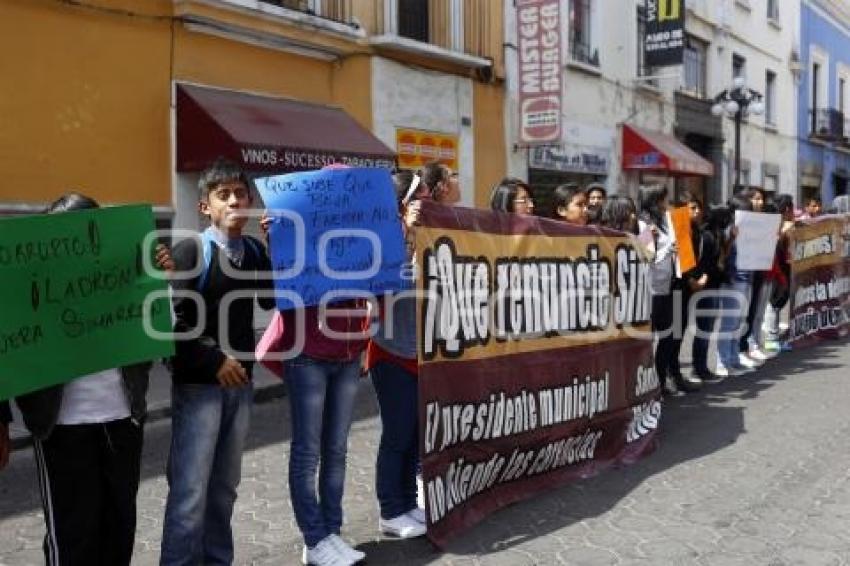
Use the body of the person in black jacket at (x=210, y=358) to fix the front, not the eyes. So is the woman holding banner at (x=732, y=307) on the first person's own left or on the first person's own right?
on the first person's own left

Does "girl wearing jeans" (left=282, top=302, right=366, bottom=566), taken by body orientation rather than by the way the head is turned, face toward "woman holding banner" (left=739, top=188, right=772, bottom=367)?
no

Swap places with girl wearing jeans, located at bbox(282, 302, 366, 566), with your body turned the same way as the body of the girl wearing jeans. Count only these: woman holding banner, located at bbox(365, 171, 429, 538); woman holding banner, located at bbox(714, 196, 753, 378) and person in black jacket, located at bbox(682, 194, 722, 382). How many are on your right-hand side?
0

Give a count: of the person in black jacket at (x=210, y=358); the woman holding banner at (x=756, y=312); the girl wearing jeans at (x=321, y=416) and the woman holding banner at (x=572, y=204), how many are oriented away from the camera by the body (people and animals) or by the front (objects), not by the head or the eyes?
0

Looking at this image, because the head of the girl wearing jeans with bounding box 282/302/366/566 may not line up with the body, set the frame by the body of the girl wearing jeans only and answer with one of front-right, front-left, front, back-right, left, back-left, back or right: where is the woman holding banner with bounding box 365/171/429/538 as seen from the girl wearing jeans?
left

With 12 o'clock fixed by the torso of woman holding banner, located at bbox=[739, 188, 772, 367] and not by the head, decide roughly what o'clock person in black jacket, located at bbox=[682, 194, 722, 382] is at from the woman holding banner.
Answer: The person in black jacket is roughly at 2 o'clock from the woman holding banner.

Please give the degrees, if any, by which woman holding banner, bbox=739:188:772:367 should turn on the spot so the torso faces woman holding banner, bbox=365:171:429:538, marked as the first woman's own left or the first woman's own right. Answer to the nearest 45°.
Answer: approximately 45° to the first woman's own right

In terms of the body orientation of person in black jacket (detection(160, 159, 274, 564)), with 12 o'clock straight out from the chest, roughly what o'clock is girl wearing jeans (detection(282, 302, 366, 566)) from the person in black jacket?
The girl wearing jeans is roughly at 9 o'clock from the person in black jacket.

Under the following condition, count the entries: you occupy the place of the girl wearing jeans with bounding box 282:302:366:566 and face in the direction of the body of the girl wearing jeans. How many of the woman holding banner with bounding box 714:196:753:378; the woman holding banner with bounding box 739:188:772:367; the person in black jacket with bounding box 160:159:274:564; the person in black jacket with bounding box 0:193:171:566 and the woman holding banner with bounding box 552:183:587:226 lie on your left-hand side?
3

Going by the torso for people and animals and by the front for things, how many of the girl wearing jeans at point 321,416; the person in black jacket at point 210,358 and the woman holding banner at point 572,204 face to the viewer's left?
0

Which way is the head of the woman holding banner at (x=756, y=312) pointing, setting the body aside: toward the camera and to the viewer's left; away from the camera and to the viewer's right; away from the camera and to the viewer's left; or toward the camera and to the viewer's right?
toward the camera and to the viewer's right

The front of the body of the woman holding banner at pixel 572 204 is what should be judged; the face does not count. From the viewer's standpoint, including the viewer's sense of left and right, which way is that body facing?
facing the viewer and to the right of the viewer

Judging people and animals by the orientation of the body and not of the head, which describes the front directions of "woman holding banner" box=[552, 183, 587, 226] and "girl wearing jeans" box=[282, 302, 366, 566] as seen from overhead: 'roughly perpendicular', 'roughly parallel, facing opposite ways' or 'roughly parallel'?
roughly parallel

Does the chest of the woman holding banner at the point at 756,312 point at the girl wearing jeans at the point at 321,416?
no

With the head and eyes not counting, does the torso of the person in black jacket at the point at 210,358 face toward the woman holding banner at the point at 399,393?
no

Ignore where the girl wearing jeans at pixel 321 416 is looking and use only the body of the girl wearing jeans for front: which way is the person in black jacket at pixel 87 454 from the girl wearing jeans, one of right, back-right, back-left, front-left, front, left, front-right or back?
right

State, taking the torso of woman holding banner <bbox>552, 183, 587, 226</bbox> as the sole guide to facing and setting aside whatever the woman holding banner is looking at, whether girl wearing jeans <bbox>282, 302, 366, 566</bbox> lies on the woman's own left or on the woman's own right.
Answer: on the woman's own right

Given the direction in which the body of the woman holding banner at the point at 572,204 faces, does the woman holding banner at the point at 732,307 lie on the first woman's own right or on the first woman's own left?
on the first woman's own left

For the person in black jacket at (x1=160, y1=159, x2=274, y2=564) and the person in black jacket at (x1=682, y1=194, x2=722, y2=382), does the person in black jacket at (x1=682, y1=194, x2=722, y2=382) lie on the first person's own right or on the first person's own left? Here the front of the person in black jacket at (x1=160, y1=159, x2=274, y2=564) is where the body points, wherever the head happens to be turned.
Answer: on the first person's own left
